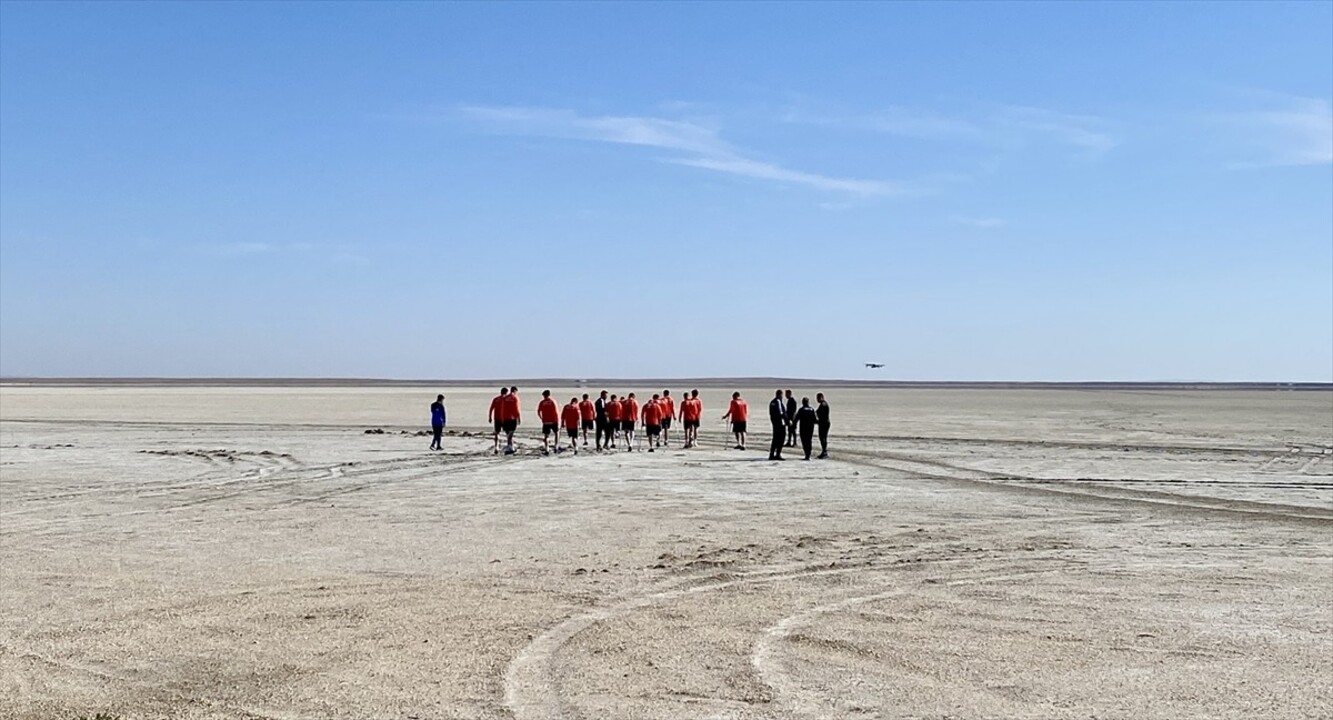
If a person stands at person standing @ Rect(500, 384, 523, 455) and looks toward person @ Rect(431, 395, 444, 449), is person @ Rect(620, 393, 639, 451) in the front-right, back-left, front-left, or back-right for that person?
back-right

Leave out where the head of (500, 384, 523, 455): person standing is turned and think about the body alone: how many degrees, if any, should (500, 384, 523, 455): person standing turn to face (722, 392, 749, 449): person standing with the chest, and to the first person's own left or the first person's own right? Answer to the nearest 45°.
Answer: approximately 90° to the first person's own right

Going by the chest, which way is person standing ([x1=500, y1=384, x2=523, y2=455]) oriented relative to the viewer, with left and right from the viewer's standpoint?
facing away from the viewer

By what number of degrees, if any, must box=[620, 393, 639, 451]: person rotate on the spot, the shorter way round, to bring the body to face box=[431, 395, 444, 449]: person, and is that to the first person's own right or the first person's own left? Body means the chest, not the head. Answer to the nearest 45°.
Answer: approximately 90° to the first person's own left

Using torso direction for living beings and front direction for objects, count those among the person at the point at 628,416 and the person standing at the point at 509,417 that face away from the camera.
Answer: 2

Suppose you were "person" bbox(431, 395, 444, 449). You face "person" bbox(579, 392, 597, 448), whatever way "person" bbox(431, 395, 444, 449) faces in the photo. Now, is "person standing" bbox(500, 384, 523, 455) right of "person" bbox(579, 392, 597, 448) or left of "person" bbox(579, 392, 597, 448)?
right

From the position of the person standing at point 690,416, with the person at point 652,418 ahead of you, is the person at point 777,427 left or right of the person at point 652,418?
left

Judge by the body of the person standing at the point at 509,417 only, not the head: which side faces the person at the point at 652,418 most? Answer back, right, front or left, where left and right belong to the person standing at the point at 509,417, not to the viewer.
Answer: right

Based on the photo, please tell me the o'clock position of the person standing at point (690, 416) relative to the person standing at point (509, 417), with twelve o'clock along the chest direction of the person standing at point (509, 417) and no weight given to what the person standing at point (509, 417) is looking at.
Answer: the person standing at point (690, 416) is roughly at 2 o'clock from the person standing at point (509, 417).

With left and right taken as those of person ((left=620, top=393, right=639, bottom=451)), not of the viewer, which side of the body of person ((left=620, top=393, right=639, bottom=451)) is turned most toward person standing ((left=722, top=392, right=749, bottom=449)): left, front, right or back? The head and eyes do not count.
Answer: right

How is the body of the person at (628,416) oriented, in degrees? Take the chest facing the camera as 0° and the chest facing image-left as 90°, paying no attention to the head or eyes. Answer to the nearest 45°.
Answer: approximately 180°
